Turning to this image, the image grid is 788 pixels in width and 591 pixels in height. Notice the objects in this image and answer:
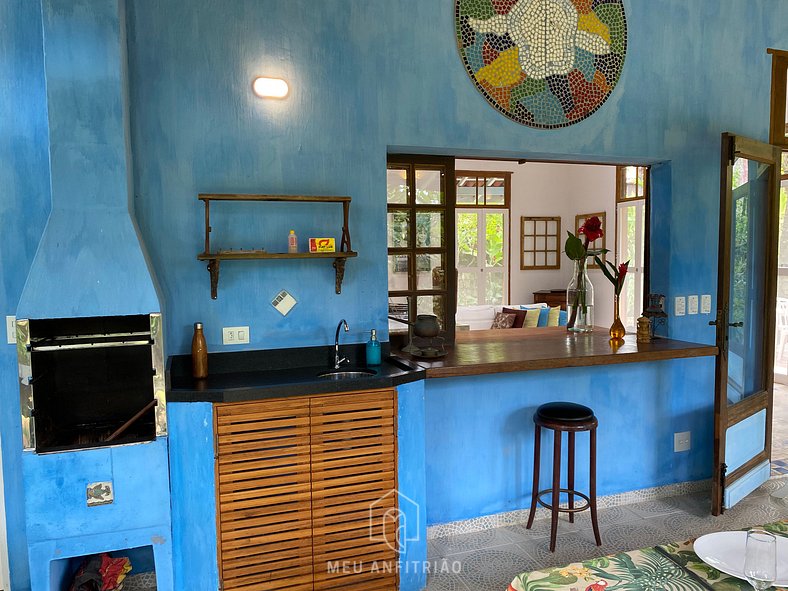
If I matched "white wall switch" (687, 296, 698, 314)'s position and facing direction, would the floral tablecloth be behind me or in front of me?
in front

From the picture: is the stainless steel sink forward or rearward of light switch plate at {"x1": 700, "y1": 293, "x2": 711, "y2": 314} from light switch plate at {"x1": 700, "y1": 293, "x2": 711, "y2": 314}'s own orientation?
forward

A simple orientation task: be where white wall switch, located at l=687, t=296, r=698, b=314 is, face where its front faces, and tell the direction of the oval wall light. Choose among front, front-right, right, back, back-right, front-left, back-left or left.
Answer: front-right

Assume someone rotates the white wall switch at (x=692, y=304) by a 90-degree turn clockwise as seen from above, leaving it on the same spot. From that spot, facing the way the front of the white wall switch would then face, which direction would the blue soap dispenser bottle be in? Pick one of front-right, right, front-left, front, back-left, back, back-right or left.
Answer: front-left

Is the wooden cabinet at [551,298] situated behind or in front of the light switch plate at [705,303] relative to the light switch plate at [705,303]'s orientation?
behind

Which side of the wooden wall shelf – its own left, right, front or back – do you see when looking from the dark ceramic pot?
left

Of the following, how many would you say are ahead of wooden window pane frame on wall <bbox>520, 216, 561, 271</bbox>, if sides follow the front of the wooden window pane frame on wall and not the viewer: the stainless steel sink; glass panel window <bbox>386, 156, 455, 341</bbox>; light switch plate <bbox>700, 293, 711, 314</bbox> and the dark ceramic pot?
4

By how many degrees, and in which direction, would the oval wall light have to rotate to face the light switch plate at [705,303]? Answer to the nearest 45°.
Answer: approximately 90° to its left

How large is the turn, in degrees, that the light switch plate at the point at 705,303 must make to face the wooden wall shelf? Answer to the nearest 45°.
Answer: approximately 45° to its right

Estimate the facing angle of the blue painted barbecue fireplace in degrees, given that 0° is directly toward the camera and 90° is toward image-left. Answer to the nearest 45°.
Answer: approximately 0°

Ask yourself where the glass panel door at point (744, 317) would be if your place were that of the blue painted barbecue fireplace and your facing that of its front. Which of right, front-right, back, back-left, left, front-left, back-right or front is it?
left

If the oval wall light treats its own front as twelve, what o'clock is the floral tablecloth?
The floral tablecloth is roughly at 11 o'clock from the oval wall light.

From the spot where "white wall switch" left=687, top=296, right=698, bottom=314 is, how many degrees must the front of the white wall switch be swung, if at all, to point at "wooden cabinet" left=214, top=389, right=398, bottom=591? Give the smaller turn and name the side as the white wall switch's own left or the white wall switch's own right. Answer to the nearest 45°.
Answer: approximately 45° to the white wall switch's own right
